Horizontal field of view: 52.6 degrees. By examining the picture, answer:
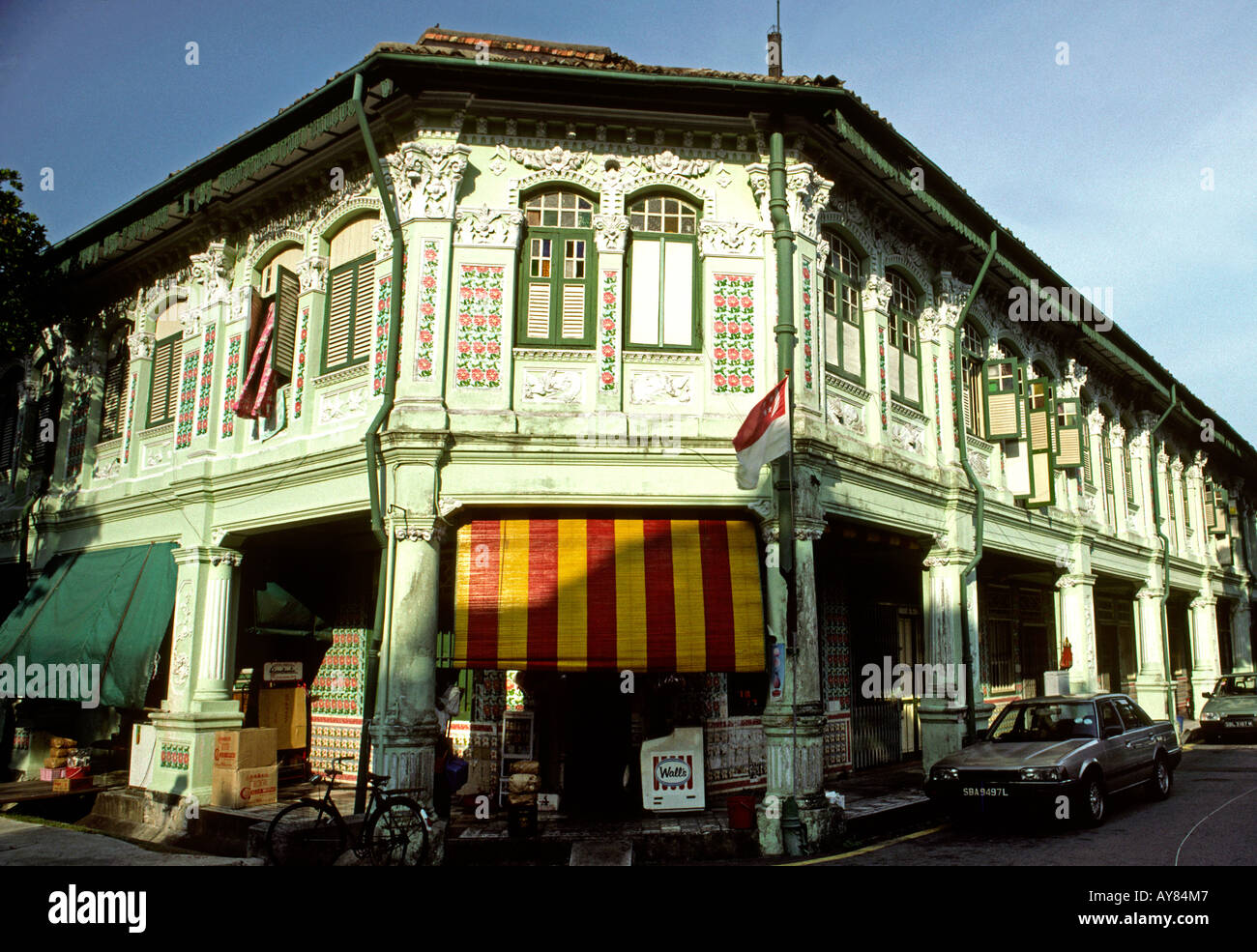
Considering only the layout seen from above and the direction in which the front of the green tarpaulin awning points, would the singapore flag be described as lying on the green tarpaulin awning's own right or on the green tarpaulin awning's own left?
on the green tarpaulin awning's own left

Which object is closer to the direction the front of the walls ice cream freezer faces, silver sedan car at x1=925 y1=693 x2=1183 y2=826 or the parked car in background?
the silver sedan car

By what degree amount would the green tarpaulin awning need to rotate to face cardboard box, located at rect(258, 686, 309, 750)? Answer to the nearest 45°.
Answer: approximately 135° to its left

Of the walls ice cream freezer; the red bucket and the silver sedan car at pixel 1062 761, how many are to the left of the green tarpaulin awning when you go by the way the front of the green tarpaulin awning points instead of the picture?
3

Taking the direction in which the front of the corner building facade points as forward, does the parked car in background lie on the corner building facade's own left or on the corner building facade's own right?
on the corner building facade's own left

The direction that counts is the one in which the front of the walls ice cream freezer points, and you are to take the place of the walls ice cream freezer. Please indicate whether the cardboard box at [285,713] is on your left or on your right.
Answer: on your right

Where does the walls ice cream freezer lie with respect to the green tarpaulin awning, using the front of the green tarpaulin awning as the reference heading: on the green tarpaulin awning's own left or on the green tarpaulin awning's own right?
on the green tarpaulin awning's own left

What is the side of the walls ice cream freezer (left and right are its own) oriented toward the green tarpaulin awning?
right

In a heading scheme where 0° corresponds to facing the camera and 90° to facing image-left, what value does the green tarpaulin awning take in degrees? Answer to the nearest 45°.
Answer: approximately 45°
